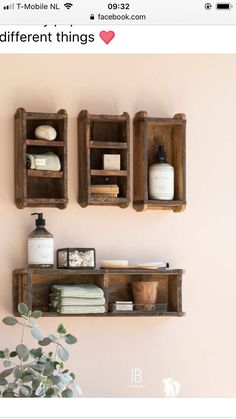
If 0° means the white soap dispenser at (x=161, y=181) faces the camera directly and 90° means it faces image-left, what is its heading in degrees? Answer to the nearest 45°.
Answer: approximately 0°
